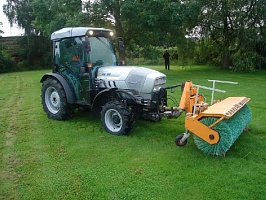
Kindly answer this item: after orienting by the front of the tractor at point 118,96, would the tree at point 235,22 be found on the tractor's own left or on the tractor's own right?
on the tractor's own left

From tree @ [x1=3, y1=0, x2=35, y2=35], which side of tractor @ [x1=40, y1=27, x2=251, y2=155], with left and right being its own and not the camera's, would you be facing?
back

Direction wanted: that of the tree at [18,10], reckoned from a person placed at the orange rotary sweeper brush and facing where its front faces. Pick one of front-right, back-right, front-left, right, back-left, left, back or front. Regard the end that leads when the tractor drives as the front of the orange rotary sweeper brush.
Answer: back

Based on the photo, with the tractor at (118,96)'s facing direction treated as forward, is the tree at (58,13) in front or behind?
behind

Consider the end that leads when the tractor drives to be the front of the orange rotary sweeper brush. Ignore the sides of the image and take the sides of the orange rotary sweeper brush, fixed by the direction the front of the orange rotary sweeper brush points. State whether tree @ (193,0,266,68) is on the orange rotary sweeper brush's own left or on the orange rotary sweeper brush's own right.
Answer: on the orange rotary sweeper brush's own left

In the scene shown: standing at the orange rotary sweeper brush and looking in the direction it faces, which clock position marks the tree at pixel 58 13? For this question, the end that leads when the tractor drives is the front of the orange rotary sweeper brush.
The tree is roughly at 6 o'clock from the orange rotary sweeper brush.

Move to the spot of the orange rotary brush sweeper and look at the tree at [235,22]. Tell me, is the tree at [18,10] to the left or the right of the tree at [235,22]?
left

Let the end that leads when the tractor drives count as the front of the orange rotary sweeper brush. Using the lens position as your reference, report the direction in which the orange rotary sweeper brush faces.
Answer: facing the viewer and to the right of the viewer

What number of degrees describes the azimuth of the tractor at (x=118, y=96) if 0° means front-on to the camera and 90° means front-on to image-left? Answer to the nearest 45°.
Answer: approximately 315°
